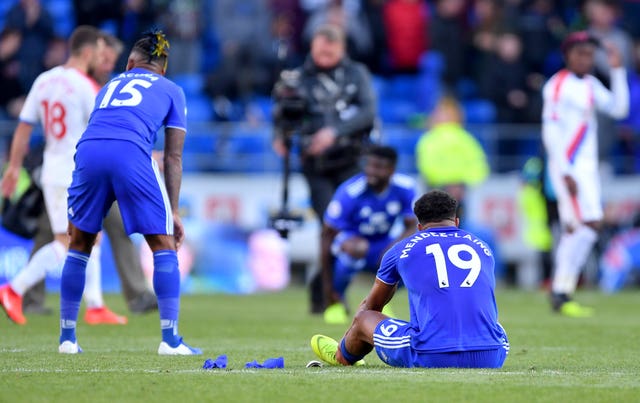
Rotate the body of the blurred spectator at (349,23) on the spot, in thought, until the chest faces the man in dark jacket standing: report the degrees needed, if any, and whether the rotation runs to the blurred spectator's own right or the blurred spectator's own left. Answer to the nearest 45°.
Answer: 0° — they already face them

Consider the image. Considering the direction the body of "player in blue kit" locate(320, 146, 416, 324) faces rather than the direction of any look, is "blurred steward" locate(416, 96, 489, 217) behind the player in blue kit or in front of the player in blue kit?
behind

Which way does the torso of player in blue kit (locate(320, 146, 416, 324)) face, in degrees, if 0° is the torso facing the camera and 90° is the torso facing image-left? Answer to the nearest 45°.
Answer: approximately 0°

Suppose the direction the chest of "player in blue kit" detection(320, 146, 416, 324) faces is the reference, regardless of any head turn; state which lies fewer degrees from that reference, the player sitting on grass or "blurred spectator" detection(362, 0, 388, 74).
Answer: the player sitting on grass

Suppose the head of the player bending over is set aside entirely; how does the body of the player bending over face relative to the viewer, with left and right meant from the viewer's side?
facing away from the viewer and to the right of the viewer

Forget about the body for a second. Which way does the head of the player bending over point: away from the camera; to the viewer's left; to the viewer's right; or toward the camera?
away from the camera

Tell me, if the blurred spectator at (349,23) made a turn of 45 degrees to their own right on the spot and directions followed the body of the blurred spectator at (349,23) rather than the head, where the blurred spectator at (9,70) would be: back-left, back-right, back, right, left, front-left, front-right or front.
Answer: front-right

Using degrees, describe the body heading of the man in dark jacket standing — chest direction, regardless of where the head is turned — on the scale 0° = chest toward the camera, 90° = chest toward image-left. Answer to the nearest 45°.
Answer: approximately 0°
